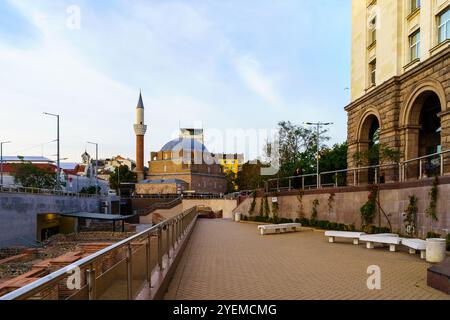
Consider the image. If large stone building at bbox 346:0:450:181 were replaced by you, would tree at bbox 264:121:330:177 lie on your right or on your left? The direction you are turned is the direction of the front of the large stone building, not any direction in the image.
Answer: on your right

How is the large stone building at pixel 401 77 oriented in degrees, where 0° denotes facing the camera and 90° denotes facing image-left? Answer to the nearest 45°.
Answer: approximately 45°

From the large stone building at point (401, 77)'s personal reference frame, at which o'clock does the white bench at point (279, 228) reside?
The white bench is roughly at 12 o'clock from the large stone building.

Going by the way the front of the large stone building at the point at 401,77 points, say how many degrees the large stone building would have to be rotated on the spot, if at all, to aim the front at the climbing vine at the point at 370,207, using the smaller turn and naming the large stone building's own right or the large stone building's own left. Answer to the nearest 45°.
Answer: approximately 45° to the large stone building's own left
